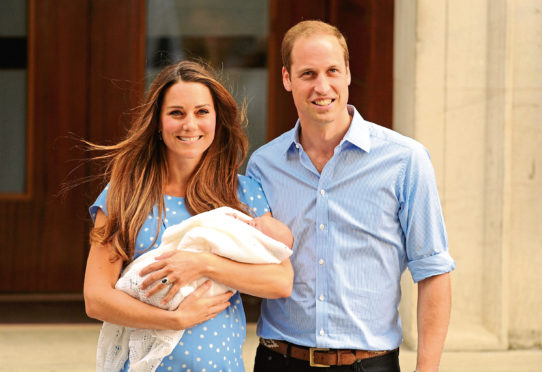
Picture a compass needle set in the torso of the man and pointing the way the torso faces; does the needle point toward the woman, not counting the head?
no

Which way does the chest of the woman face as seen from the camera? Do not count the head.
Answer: toward the camera

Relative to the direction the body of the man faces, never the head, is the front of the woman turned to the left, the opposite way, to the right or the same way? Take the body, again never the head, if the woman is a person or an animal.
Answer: the same way

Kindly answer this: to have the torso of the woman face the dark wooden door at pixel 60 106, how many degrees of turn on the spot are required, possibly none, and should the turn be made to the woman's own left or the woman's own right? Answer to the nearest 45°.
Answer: approximately 180°

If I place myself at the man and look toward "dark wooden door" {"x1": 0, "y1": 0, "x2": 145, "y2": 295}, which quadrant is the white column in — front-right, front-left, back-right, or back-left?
front-right

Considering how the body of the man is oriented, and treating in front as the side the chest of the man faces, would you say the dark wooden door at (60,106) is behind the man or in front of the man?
behind

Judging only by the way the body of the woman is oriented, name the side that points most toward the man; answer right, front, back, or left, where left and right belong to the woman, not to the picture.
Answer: left

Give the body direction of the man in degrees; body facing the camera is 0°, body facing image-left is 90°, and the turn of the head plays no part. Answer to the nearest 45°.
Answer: approximately 0°

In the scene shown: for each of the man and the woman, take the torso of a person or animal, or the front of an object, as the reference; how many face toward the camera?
2

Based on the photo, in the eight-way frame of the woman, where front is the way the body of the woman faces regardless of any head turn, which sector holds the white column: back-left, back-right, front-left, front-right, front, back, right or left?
back-left

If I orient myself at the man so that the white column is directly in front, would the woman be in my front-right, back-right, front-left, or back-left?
back-left
